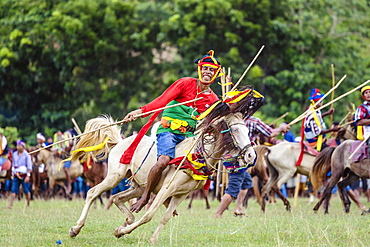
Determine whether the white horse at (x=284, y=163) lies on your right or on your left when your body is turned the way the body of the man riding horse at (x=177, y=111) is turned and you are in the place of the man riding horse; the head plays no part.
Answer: on your left

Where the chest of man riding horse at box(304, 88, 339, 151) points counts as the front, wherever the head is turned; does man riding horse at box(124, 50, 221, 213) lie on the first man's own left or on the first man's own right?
on the first man's own right

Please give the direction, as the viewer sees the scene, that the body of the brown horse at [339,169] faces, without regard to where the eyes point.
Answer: to the viewer's right

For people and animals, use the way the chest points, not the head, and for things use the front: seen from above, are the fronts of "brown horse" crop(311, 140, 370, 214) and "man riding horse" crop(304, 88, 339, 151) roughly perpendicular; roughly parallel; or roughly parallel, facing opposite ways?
roughly parallel

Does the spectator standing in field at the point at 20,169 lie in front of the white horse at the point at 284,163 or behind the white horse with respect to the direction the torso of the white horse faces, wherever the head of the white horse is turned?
behind

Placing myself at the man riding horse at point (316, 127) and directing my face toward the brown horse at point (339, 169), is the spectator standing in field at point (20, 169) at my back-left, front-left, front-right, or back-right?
back-right

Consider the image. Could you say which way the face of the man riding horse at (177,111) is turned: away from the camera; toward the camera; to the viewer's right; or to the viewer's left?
toward the camera

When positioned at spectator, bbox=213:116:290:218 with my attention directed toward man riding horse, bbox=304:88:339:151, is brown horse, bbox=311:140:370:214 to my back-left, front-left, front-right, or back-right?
front-right
